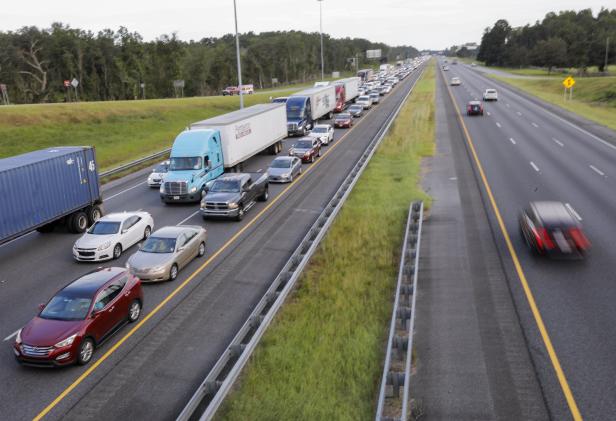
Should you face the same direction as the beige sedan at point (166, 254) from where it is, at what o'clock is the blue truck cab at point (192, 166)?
The blue truck cab is roughly at 5 o'clock from the beige sedan.

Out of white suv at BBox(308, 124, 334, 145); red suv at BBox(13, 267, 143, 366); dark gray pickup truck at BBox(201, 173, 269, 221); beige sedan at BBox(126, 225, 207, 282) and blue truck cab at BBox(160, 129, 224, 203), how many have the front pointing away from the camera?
0

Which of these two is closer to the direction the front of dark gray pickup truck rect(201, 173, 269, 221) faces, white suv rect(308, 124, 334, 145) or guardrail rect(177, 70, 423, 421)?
the guardrail

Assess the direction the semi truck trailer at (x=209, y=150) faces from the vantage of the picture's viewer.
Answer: facing the viewer and to the left of the viewer

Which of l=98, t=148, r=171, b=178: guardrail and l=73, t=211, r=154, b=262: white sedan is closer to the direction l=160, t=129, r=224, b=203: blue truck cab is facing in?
the white sedan

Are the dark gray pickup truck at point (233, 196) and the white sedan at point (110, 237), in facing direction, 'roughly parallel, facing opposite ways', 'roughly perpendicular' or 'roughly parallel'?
roughly parallel

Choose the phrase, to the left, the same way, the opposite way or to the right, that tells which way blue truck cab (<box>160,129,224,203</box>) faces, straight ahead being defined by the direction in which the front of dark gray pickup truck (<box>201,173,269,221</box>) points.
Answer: the same way

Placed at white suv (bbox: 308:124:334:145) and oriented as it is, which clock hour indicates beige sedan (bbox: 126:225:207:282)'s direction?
The beige sedan is roughly at 11 o'clock from the white suv.

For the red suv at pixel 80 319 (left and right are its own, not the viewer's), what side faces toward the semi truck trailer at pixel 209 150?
back

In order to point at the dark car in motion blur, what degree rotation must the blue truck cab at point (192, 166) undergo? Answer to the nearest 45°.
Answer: approximately 90° to its left

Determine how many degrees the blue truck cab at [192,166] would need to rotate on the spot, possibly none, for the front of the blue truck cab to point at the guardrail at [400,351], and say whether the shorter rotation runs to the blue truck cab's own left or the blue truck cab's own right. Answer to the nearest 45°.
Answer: approximately 45° to the blue truck cab's own left

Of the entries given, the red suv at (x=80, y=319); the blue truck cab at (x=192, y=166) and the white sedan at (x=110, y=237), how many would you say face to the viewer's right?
0

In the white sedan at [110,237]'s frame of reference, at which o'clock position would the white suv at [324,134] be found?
the white suv at [324,134] is roughly at 6 o'clock from the white sedan at [110,237].

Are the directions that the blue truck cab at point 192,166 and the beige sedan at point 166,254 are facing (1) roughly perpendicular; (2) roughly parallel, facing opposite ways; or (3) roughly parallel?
roughly parallel

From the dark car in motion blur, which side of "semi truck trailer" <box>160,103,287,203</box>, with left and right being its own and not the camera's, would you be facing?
left

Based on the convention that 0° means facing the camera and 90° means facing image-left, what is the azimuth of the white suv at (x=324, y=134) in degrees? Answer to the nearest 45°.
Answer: approximately 45°

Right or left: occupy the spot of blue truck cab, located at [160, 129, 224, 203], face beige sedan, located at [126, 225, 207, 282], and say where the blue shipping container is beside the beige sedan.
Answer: right

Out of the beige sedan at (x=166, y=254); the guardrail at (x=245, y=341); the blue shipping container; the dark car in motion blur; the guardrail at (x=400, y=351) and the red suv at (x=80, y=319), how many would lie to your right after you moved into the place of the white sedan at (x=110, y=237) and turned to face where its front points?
1
